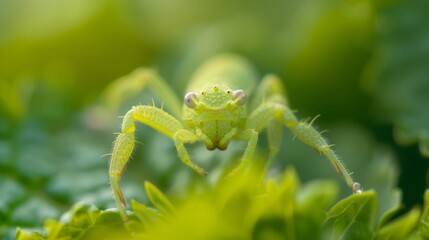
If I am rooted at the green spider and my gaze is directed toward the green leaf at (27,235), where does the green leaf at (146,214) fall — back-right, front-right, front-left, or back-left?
front-left

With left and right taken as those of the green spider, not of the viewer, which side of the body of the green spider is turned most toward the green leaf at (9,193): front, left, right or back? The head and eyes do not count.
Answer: right

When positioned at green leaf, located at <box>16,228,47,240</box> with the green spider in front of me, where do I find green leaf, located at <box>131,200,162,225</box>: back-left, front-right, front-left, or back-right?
front-right

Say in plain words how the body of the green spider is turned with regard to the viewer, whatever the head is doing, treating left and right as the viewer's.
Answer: facing the viewer

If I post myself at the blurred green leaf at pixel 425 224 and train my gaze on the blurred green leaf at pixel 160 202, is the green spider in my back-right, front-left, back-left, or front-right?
front-right

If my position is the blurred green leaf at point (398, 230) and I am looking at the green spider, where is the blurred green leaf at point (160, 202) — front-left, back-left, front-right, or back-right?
front-left

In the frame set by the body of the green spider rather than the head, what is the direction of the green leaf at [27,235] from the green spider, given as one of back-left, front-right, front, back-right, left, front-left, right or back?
front-right
